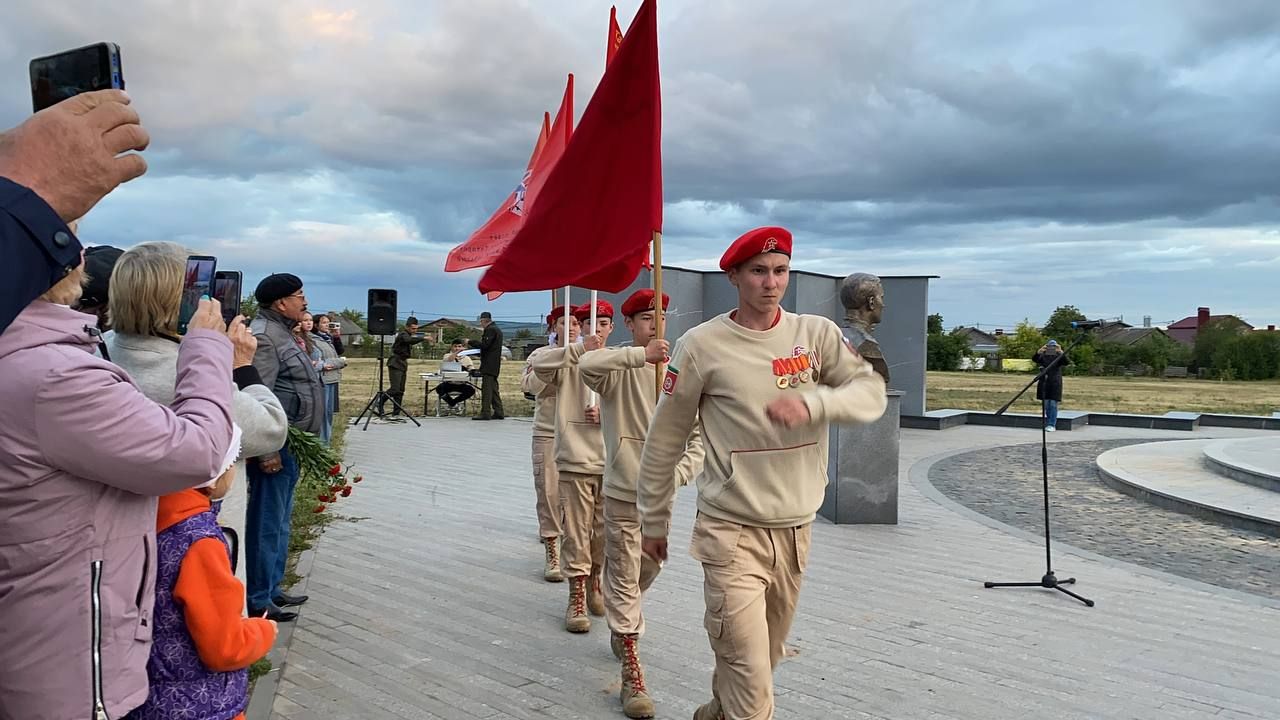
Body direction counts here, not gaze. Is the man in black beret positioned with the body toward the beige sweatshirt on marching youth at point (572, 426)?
yes

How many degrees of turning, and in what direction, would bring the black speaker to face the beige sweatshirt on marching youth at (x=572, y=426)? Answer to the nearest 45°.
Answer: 0° — it already faces them

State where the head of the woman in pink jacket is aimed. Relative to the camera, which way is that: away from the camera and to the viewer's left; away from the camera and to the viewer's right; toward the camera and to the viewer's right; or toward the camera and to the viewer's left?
away from the camera and to the viewer's right

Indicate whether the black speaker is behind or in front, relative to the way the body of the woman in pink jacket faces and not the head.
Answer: in front

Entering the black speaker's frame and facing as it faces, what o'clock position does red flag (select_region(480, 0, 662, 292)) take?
The red flag is roughly at 12 o'clock from the black speaker.

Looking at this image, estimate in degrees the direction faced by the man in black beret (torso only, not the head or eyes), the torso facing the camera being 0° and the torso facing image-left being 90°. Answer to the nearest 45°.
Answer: approximately 270°

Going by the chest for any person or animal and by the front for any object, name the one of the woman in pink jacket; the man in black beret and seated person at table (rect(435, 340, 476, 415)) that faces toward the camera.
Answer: the seated person at table

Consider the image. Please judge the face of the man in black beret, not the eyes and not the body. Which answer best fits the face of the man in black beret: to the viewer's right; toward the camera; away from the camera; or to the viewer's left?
to the viewer's right

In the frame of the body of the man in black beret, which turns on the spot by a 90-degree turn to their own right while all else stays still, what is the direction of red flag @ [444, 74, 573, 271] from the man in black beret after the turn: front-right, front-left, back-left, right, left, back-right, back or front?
back-left

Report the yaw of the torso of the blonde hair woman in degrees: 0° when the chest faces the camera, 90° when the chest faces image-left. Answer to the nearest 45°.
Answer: approximately 225°

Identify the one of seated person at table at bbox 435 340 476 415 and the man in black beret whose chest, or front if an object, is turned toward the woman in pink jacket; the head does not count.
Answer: the seated person at table
